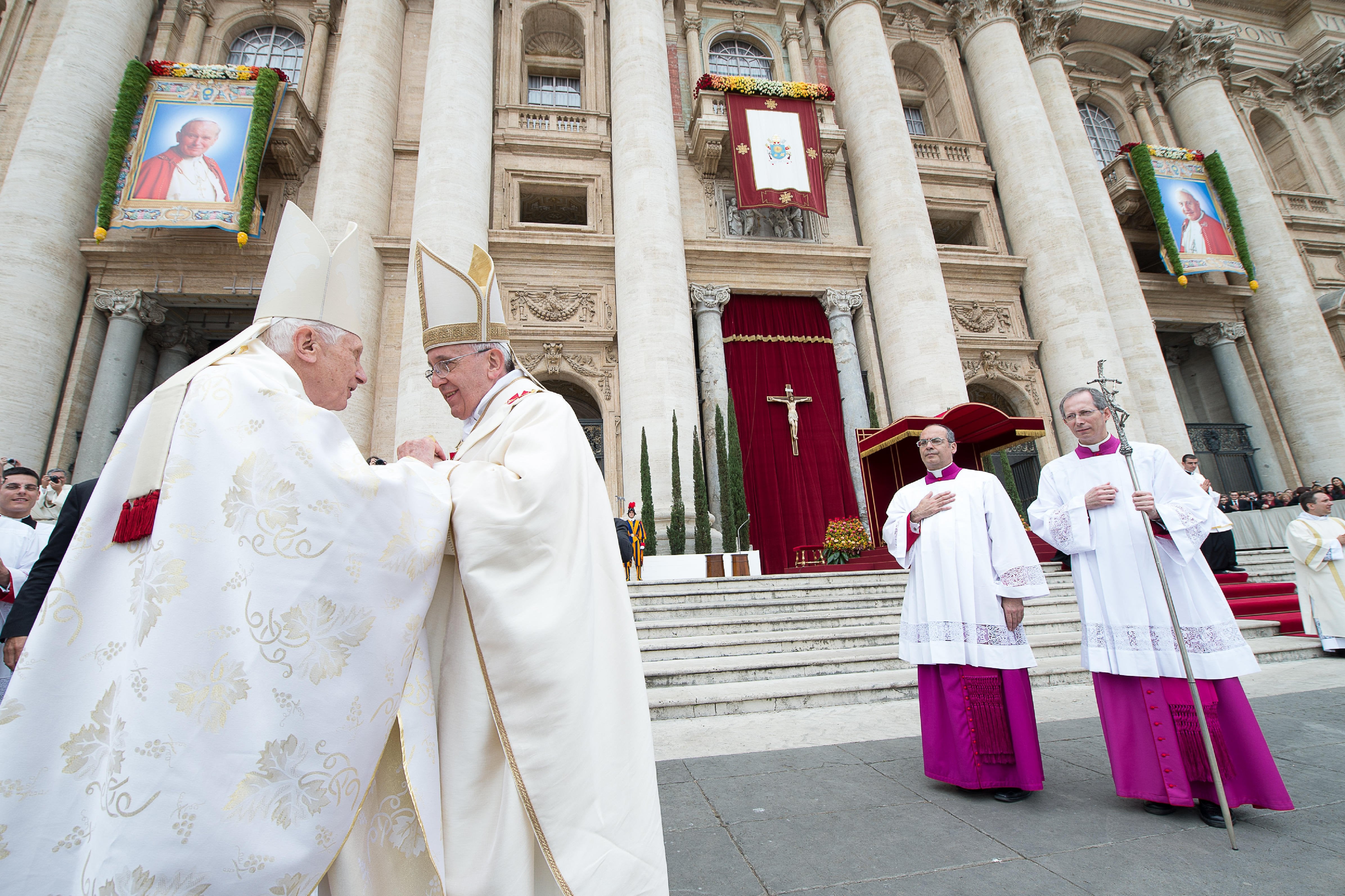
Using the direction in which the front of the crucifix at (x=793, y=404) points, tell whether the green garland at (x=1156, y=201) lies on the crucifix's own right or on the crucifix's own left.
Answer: on the crucifix's own left

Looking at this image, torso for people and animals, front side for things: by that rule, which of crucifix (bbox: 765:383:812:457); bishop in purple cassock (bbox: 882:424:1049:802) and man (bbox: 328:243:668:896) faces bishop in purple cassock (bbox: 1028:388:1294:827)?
the crucifix

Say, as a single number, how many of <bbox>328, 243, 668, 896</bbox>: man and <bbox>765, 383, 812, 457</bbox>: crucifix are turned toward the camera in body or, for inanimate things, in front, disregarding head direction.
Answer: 1

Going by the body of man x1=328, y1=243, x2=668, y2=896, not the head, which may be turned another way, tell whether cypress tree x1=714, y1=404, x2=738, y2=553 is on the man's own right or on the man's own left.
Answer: on the man's own right

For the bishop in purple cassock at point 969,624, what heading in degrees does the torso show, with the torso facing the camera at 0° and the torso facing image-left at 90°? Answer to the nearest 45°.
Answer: approximately 45°

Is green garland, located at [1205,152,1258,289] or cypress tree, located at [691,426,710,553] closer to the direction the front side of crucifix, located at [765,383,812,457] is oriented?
the cypress tree

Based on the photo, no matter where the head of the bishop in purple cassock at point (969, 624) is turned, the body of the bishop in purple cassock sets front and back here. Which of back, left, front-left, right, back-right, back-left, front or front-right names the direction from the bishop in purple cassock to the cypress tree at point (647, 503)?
right

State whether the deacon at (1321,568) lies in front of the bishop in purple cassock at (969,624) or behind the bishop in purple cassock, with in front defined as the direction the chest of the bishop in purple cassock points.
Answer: behind

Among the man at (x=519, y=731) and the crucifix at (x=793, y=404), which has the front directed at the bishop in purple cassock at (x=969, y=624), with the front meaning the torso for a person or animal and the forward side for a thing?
the crucifix

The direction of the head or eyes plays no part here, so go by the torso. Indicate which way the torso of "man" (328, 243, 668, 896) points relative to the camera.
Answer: to the viewer's left

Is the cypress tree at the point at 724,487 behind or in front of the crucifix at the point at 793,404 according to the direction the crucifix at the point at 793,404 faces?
in front

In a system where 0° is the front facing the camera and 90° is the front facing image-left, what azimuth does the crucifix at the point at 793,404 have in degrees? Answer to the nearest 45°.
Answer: approximately 0°

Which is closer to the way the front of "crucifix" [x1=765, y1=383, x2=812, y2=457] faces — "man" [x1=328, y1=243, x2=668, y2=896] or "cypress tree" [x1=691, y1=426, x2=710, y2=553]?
the man
